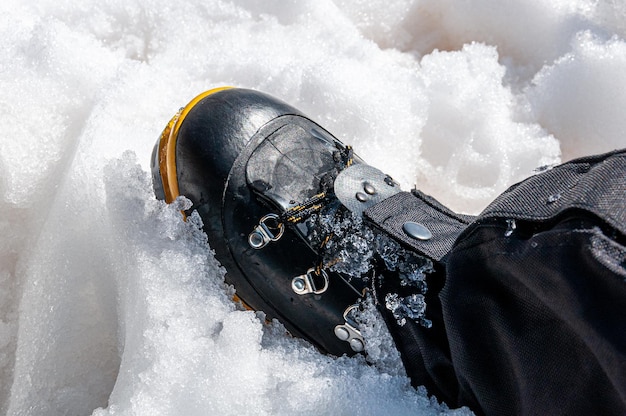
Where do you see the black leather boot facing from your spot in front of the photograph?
facing away from the viewer and to the left of the viewer
